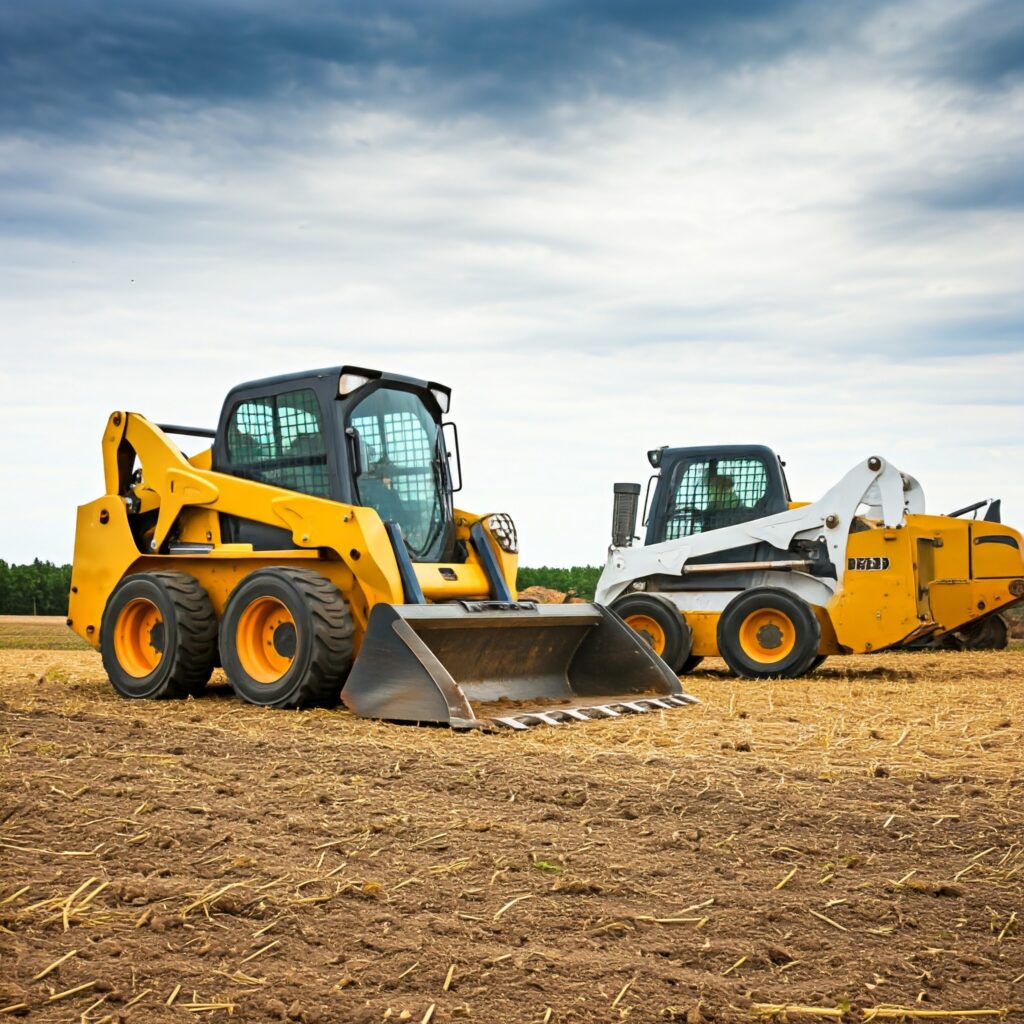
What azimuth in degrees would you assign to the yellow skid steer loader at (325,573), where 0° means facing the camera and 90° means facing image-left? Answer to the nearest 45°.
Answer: approximately 315°

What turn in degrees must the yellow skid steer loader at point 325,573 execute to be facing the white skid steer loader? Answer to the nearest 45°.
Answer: approximately 90° to its left
